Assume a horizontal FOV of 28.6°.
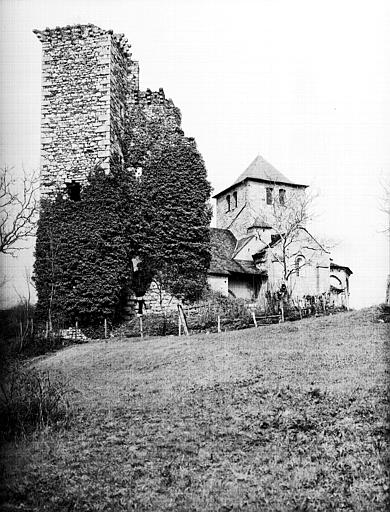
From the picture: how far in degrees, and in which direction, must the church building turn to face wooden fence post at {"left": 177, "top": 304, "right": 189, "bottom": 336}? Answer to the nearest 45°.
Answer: approximately 45° to its left

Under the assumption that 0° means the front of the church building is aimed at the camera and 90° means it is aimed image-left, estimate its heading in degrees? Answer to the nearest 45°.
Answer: approximately 45°

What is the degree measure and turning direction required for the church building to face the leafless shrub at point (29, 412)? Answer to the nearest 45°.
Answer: approximately 45° to its left

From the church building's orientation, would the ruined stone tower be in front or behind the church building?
in front
